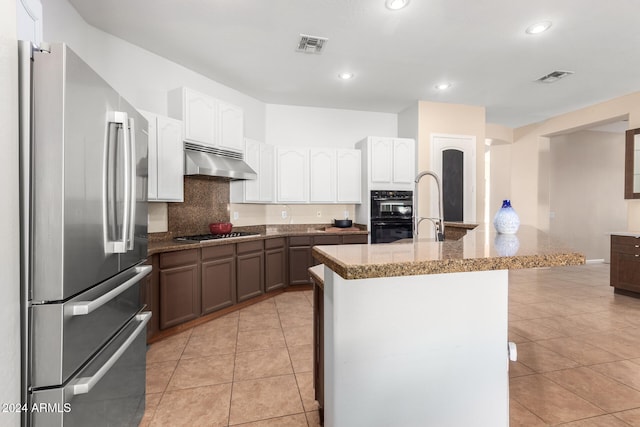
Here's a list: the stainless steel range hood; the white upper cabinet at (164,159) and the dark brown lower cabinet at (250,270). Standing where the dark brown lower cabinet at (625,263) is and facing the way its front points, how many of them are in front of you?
3

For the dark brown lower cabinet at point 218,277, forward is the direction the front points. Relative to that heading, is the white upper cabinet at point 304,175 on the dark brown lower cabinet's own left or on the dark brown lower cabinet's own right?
on the dark brown lower cabinet's own left

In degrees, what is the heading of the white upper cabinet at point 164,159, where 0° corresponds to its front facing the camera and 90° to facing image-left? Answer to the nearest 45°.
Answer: approximately 315°

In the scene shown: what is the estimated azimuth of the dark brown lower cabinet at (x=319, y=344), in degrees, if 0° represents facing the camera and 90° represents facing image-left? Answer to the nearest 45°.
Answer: approximately 90°

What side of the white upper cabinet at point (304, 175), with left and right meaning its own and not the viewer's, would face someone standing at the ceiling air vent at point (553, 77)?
left

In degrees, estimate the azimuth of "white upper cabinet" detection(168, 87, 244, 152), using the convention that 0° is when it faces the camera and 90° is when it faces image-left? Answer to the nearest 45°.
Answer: approximately 315°

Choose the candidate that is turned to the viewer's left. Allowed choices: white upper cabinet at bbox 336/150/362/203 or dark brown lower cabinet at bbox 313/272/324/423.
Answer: the dark brown lower cabinet

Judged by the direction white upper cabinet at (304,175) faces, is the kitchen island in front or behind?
in front

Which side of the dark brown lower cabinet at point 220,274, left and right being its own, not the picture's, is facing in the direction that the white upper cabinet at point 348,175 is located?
left
